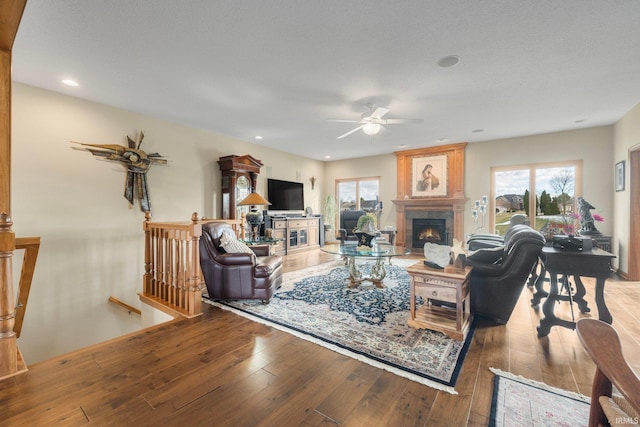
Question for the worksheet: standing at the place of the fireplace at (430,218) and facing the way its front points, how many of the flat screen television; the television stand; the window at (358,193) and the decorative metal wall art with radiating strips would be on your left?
0

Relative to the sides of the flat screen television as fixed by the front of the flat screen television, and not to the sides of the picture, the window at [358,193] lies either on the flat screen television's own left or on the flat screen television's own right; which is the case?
on the flat screen television's own left

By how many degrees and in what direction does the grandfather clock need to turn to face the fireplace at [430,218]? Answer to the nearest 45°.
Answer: approximately 45° to its left

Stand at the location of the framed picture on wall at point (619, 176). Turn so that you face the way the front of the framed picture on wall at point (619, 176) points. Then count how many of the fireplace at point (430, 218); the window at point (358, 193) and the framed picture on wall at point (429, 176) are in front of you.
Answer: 3

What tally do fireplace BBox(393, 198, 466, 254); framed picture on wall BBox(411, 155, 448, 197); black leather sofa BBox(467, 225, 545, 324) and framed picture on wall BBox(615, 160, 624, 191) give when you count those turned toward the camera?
2

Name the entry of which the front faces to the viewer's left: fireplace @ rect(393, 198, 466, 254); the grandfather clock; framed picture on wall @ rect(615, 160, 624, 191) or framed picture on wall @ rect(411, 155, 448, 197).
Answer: framed picture on wall @ rect(615, 160, 624, 191)

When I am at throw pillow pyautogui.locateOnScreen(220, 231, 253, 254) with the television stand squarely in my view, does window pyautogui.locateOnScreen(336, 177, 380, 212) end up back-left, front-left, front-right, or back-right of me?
front-right

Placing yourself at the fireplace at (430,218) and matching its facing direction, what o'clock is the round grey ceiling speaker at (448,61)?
The round grey ceiling speaker is roughly at 12 o'clock from the fireplace.

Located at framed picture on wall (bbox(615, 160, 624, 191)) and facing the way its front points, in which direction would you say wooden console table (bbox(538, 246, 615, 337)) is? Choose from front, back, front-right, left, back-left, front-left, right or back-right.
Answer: left

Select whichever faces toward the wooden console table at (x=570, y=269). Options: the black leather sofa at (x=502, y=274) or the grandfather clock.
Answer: the grandfather clock

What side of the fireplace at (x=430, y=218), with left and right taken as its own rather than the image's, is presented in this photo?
front

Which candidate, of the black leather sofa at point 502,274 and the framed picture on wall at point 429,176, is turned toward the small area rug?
the framed picture on wall

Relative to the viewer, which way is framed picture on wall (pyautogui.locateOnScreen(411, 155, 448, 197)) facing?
toward the camera

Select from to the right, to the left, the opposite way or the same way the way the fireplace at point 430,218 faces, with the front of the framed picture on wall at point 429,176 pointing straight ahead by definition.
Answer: the same way

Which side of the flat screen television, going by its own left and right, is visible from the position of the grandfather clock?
right

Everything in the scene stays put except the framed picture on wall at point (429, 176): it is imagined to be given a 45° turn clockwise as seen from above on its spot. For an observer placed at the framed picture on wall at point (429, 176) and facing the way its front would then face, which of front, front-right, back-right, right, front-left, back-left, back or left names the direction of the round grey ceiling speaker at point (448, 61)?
front-left

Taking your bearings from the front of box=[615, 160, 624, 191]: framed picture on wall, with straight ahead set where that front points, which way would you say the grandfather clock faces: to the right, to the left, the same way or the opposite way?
the opposite way

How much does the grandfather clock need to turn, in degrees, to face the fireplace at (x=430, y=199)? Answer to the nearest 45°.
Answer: approximately 45° to its left
